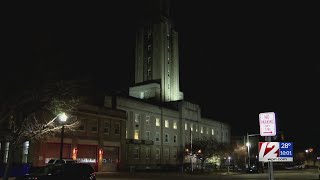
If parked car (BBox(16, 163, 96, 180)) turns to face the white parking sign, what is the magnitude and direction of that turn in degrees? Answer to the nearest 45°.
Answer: approximately 135° to its left

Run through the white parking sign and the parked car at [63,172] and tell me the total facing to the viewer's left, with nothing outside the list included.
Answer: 1

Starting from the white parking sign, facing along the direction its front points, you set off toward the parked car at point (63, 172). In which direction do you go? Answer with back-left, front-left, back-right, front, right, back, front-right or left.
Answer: back-right

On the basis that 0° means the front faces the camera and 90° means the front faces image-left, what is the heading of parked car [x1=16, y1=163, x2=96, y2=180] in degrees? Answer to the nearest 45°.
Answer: approximately 90°
